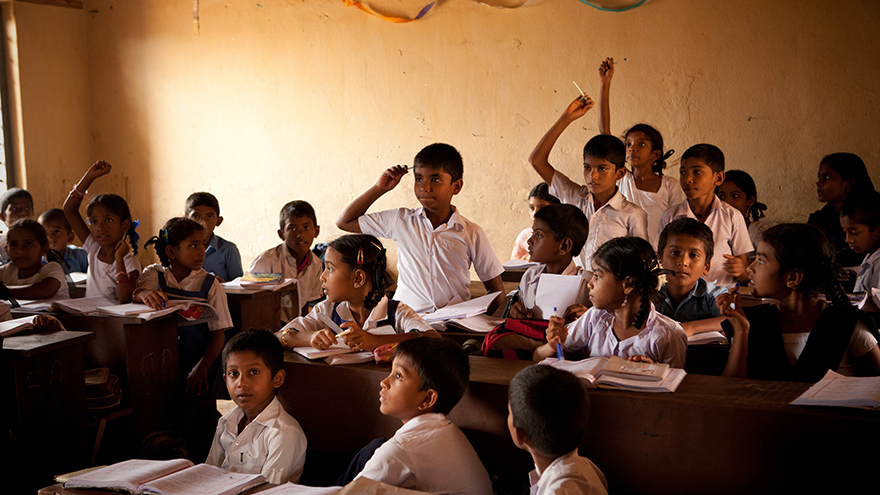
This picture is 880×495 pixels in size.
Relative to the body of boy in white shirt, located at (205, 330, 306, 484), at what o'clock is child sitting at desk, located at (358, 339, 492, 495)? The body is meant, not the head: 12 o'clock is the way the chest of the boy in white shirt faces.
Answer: The child sitting at desk is roughly at 9 o'clock from the boy in white shirt.

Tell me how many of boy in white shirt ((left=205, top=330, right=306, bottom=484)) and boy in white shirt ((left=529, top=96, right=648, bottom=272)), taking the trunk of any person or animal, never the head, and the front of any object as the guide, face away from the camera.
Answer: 0

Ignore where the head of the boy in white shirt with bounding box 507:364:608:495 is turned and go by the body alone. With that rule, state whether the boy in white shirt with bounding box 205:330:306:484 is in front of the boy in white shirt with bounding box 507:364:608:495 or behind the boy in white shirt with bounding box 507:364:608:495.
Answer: in front

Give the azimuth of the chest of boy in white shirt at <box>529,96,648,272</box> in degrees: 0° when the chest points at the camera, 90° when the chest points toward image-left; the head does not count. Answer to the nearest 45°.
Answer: approximately 45°

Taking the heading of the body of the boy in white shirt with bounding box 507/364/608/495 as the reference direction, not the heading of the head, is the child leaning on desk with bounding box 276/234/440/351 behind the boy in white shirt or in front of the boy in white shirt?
in front

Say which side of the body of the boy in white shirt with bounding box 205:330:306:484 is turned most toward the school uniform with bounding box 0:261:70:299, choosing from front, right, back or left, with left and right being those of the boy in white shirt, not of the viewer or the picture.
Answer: right

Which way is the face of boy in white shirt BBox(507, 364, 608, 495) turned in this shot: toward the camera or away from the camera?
away from the camera

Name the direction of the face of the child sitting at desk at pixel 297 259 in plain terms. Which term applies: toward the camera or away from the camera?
toward the camera

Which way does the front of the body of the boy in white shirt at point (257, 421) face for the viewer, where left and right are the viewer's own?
facing the viewer and to the left of the viewer

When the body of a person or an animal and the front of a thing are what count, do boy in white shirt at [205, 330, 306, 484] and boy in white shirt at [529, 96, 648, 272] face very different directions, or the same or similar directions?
same or similar directions

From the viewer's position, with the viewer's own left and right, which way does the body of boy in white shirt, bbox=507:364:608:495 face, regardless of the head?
facing away from the viewer and to the left of the viewer
